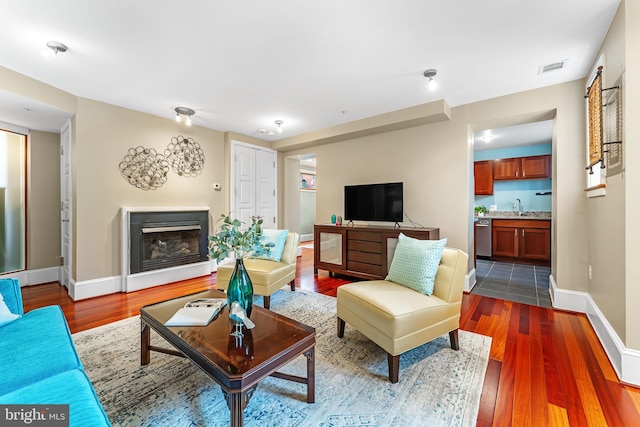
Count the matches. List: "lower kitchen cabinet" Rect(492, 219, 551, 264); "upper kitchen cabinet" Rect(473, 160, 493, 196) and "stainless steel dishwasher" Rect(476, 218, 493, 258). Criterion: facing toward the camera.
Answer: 3

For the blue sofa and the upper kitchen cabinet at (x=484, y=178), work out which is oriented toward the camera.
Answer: the upper kitchen cabinet

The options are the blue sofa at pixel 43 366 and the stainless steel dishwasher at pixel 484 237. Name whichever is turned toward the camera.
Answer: the stainless steel dishwasher

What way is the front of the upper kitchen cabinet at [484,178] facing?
toward the camera

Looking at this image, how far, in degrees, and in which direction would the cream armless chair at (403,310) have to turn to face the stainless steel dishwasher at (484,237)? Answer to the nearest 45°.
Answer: approximately 135° to its right

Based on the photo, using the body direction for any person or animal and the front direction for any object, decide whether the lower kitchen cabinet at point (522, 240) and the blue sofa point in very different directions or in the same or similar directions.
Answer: very different directions

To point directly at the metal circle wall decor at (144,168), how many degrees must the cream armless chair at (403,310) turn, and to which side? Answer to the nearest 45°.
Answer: approximately 45° to its right

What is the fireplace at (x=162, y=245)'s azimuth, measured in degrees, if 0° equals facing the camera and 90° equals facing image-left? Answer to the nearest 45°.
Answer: approximately 315°

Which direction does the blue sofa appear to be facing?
to the viewer's right

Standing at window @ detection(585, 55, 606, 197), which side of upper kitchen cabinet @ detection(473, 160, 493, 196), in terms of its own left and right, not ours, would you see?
front

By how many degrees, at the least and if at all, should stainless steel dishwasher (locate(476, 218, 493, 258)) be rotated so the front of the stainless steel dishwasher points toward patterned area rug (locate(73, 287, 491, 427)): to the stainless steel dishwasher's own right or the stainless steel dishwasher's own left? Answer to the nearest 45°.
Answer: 0° — it already faces it

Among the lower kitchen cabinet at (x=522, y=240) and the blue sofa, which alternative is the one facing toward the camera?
the lower kitchen cabinet
